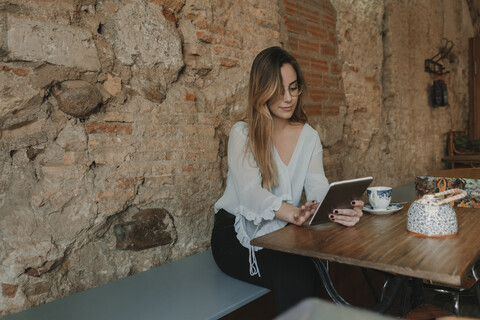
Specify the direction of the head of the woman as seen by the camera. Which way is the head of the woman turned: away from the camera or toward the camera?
toward the camera

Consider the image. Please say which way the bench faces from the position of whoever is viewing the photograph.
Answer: facing the viewer and to the right of the viewer

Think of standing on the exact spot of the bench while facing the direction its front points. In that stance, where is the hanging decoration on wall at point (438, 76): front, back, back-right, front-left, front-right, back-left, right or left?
left

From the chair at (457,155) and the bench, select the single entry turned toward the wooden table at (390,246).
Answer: the bench

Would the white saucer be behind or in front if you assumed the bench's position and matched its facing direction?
in front

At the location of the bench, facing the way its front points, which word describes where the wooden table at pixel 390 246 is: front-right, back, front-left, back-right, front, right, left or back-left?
front

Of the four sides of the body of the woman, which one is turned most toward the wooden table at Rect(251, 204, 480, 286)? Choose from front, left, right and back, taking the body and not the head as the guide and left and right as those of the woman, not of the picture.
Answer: front
